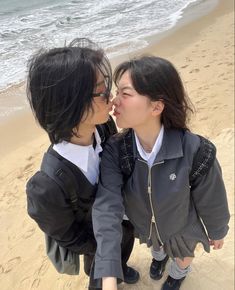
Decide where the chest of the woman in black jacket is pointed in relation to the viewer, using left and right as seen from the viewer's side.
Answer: facing the viewer and to the right of the viewer

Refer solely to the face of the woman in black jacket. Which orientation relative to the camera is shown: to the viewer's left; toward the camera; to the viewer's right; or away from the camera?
to the viewer's right
